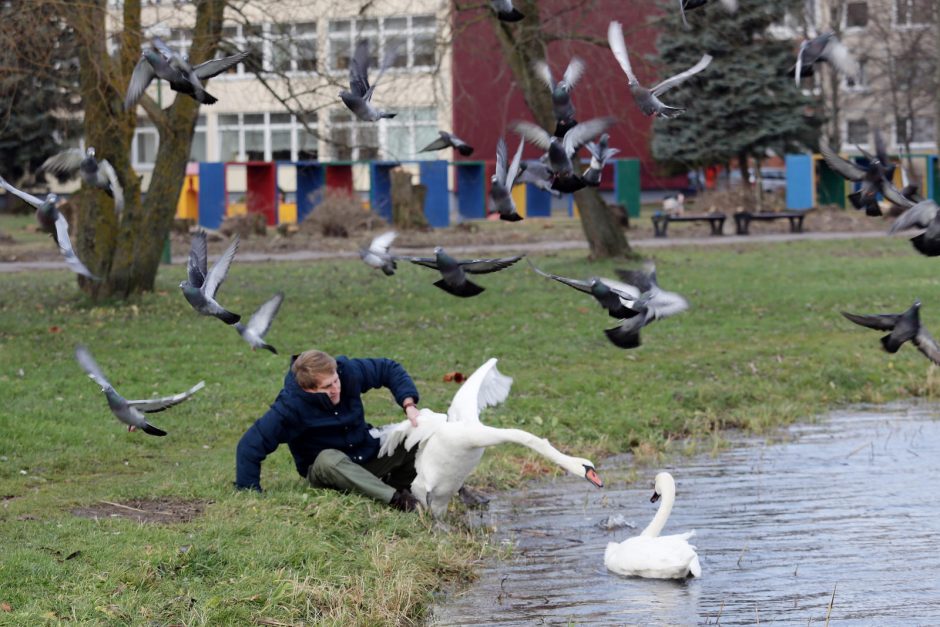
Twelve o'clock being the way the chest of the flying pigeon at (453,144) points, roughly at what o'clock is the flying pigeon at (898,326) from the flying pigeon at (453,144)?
the flying pigeon at (898,326) is roughly at 7 o'clock from the flying pigeon at (453,144).

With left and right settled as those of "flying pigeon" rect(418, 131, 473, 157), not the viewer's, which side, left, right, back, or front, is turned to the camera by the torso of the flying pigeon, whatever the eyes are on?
left

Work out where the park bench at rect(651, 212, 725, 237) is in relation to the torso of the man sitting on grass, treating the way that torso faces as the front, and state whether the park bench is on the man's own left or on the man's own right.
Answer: on the man's own left

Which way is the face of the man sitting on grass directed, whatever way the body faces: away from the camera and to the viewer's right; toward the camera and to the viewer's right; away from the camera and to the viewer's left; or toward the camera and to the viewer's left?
toward the camera and to the viewer's right

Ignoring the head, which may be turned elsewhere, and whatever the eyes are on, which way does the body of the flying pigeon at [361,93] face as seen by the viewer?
to the viewer's left
